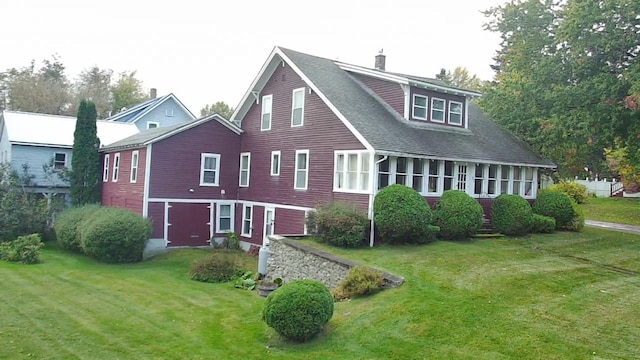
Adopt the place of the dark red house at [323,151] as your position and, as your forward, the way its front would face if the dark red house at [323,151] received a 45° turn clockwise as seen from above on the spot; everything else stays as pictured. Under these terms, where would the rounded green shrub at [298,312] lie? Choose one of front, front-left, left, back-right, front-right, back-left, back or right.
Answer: front

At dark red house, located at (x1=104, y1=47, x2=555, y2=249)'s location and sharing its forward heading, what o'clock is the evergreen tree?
The evergreen tree is roughly at 5 o'clock from the dark red house.

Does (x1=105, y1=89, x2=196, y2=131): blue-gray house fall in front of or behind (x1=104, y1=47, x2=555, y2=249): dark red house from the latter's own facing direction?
behind

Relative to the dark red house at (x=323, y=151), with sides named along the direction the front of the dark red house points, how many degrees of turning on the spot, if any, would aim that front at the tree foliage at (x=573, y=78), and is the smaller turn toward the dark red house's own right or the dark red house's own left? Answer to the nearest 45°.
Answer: approximately 45° to the dark red house's own left

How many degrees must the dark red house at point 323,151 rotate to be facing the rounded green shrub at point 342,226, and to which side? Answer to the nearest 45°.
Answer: approximately 45° to its right

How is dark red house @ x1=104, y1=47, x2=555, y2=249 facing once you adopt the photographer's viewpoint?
facing the viewer and to the right of the viewer

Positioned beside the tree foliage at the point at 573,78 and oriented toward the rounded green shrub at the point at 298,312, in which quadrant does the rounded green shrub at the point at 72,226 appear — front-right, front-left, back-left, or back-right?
front-right

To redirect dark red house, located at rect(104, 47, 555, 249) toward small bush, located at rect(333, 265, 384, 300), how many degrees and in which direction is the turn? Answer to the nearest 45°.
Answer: approximately 45° to its right

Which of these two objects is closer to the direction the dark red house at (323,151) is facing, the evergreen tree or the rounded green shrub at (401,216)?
the rounded green shrub

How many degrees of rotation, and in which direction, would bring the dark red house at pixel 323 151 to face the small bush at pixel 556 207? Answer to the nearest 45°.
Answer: approximately 45° to its left
